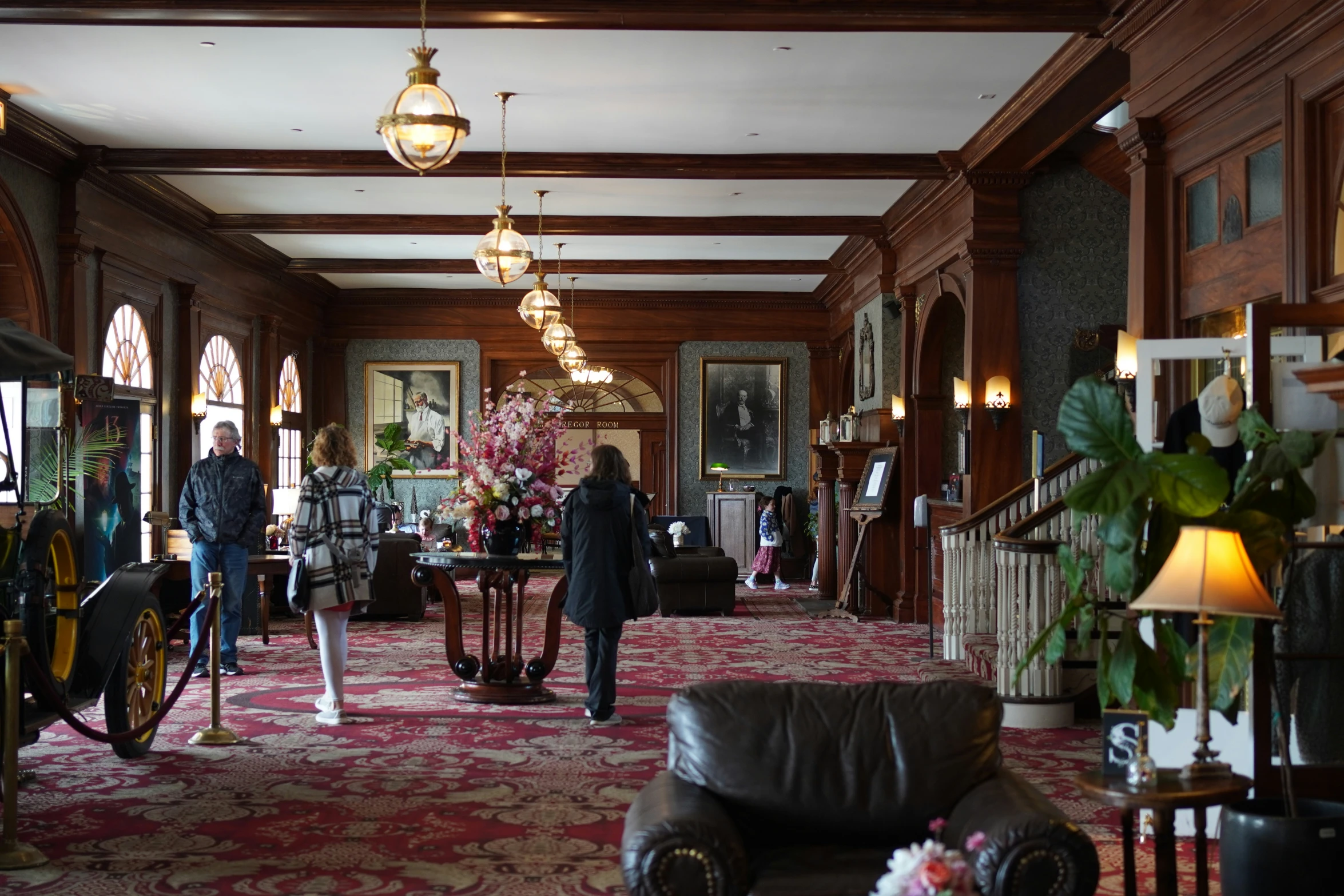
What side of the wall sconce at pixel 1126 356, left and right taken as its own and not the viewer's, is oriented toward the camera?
left

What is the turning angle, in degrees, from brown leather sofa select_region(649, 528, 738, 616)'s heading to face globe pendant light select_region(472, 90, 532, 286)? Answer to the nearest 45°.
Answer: approximately 90° to its right

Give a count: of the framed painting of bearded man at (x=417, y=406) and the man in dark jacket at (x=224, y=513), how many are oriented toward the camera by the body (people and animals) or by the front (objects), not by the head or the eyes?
2

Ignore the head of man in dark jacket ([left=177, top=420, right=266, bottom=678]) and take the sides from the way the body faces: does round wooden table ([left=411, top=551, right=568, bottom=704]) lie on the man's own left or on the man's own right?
on the man's own left

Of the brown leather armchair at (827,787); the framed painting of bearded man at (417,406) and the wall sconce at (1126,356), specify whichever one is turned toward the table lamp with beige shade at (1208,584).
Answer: the framed painting of bearded man

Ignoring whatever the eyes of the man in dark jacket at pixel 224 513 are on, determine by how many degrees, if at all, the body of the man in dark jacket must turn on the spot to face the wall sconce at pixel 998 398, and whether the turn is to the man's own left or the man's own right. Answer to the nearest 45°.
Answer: approximately 90° to the man's own left

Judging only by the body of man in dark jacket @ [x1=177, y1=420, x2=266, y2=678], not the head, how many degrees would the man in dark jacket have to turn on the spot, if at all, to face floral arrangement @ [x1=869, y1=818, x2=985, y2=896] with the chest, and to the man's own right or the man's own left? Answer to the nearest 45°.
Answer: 0° — they already face it

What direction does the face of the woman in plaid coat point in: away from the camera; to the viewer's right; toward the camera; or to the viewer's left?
away from the camera

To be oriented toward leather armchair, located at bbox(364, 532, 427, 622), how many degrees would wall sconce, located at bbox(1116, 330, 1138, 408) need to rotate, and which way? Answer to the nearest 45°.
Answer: approximately 45° to its right
